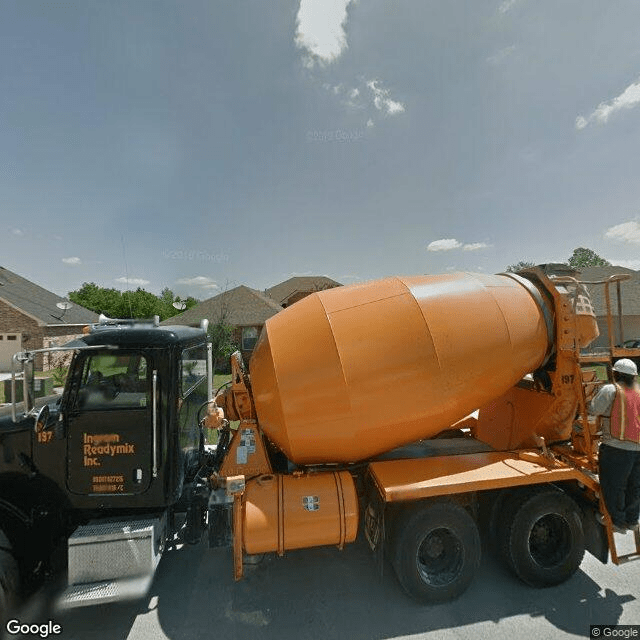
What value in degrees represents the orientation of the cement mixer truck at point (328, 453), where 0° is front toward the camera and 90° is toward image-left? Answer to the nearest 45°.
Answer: approximately 90°

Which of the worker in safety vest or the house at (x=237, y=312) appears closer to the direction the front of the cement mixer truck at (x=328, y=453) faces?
the house

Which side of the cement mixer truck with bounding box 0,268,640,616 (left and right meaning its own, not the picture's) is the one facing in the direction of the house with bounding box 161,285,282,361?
right

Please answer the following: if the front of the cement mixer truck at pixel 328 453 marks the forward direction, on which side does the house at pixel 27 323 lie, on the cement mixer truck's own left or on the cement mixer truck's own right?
on the cement mixer truck's own right

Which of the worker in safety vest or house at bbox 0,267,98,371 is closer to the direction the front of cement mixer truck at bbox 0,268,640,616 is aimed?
the house

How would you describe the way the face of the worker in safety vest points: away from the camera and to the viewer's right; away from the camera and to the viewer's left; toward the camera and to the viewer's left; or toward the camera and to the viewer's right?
away from the camera and to the viewer's left
